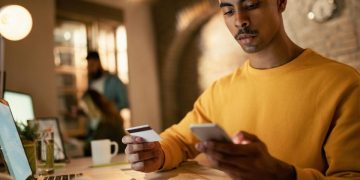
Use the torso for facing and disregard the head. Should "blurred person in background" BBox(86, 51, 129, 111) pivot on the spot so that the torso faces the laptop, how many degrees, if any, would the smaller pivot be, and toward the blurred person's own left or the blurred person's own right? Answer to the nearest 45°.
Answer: approximately 45° to the blurred person's own left

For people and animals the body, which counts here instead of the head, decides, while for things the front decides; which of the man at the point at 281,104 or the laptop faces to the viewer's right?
the laptop

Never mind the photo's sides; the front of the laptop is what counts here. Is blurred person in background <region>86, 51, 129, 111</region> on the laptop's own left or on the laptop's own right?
on the laptop's own left

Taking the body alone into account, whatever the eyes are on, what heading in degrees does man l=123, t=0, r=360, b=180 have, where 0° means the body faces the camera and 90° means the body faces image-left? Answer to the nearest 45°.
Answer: approximately 45°

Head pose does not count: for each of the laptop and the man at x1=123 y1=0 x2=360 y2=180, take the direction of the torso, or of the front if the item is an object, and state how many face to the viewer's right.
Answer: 1

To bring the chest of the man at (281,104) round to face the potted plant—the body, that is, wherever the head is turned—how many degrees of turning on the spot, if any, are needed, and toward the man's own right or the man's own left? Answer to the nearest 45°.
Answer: approximately 45° to the man's own right

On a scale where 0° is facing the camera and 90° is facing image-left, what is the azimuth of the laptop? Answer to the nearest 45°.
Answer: approximately 270°
